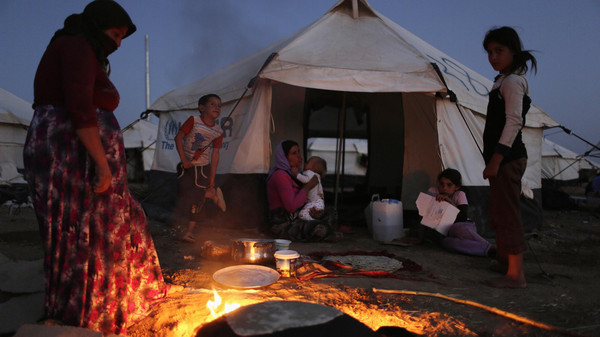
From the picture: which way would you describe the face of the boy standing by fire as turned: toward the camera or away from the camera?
toward the camera

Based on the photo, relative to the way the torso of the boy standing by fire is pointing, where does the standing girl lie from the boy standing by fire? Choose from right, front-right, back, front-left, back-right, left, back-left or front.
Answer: front-left

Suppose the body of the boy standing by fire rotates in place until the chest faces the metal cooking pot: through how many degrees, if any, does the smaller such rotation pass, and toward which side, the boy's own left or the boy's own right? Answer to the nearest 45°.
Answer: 0° — they already face it

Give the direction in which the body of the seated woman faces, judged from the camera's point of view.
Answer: to the viewer's right

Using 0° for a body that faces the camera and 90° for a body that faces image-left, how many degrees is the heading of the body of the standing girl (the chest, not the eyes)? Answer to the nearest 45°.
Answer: approximately 90°

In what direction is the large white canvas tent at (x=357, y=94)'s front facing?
toward the camera

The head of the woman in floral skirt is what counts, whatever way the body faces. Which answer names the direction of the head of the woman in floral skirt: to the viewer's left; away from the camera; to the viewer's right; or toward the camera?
to the viewer's right

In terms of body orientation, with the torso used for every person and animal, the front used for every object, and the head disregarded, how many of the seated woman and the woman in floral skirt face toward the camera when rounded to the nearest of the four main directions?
0

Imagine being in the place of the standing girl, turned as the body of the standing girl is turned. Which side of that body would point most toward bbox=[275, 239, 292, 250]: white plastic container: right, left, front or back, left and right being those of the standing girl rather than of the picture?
front

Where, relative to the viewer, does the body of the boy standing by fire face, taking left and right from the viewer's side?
facing the viewer
